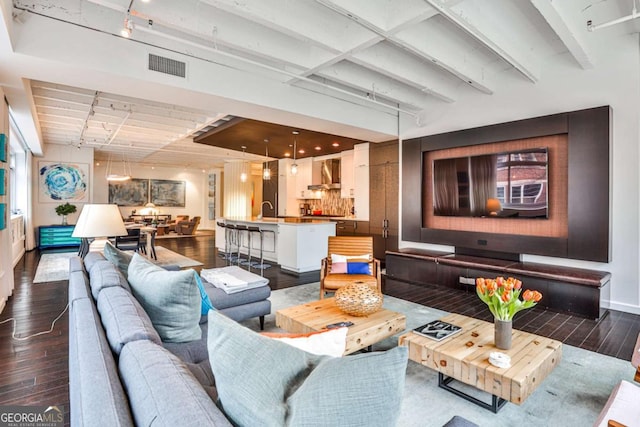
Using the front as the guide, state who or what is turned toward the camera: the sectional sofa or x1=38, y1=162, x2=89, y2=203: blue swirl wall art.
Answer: the blue swirl wall art

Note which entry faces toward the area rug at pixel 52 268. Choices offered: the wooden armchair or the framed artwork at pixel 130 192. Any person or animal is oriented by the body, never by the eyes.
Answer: the framed artwork

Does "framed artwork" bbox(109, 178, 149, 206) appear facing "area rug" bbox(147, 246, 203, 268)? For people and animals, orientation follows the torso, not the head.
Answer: yes

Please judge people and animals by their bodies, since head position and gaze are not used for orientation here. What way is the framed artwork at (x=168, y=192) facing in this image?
toward the camera

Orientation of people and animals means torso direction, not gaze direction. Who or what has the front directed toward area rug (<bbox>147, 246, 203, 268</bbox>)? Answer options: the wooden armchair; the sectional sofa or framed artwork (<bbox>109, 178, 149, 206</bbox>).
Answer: the framed artwork

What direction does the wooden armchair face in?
toward the camera

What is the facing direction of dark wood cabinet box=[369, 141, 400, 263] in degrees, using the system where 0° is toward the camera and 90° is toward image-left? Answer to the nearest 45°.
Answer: approximately 45°

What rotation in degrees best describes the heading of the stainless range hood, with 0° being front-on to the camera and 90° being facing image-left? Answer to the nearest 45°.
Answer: approximately 45°

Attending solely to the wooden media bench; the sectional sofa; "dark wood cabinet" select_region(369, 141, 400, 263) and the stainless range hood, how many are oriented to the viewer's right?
1

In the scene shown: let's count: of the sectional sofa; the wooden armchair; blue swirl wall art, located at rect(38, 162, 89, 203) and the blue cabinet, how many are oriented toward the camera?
3

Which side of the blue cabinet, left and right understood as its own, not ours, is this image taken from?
front

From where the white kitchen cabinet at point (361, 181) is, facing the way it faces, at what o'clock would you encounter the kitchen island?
The kitchen island is roughly at 12 o'clock from the white kitchen cabinet.

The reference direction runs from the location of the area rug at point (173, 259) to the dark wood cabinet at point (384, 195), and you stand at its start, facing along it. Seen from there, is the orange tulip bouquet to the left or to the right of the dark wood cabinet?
right

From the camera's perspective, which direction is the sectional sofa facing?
to the viewer's right

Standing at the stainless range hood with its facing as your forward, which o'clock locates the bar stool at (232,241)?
The bar stool is roughly at 1 o'clock from the stainless range hood.

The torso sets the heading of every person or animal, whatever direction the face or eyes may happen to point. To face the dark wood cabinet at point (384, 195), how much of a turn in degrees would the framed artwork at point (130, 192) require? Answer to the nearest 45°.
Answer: approximately 45° to its left

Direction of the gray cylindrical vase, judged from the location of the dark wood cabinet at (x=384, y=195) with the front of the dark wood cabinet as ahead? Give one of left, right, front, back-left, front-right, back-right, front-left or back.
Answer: front-left

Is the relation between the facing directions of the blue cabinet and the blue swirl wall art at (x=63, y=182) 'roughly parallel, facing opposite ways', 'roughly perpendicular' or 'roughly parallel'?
roughly parallel

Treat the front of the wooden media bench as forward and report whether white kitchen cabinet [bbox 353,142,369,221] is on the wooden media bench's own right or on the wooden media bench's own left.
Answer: on the wooden media bench's own right
